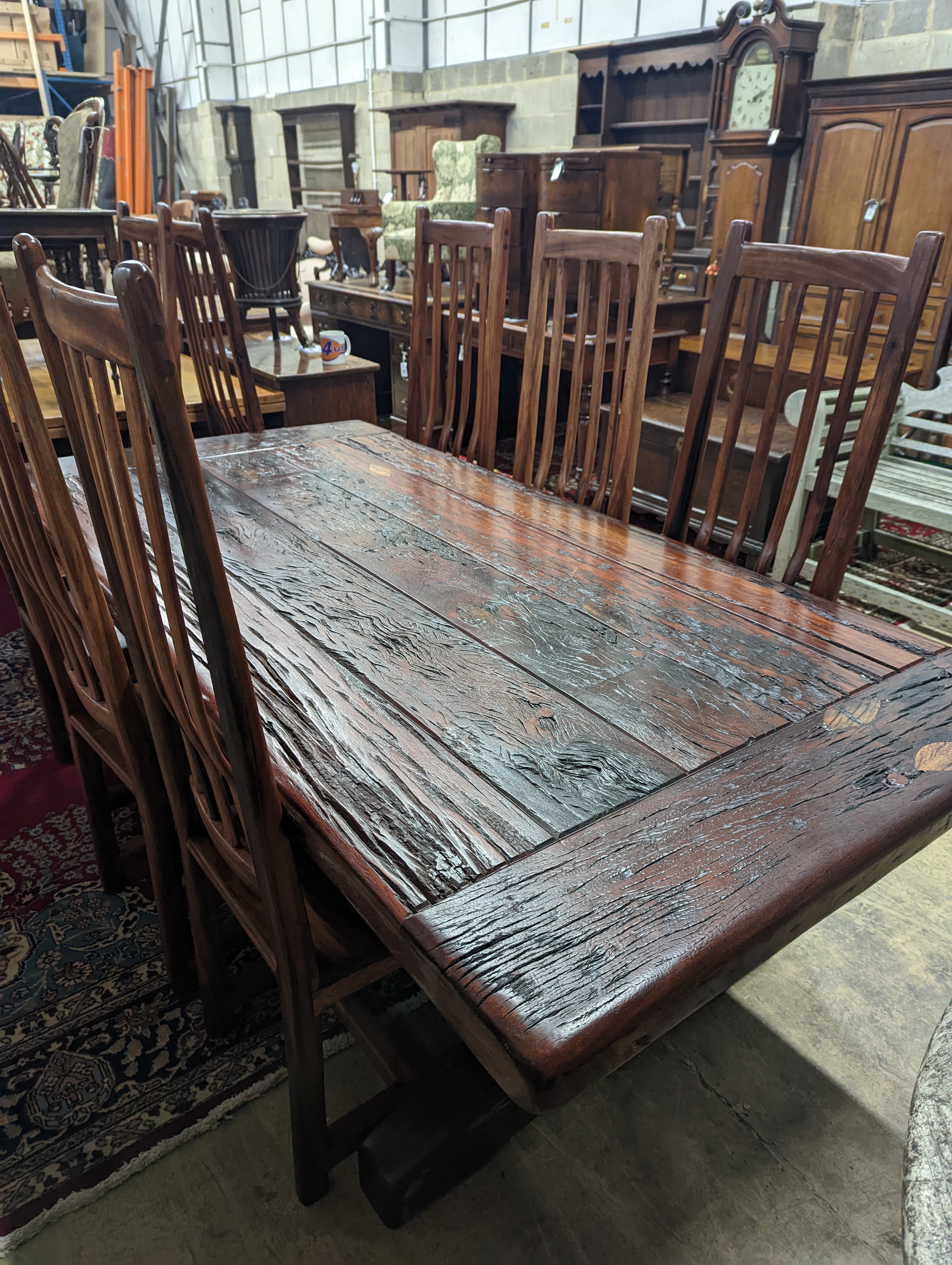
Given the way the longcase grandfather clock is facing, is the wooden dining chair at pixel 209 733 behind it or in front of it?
in front

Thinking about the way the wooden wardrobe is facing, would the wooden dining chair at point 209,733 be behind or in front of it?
in front

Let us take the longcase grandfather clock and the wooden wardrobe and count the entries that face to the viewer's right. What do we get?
0

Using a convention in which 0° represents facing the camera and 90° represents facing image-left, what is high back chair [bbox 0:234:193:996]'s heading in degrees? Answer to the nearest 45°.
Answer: approximately 225°

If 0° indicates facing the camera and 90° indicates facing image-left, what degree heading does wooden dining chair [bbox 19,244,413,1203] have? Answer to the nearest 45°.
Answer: approximately 225°

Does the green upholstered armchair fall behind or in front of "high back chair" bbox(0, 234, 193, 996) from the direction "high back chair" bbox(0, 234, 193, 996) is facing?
in front

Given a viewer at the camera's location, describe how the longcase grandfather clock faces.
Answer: facing the viewer and to the left of the viewer

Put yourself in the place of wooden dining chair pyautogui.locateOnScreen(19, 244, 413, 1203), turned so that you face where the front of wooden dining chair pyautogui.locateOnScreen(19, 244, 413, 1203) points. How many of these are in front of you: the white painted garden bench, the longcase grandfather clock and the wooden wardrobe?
3

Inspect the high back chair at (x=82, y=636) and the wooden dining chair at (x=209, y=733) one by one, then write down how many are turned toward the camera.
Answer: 0
